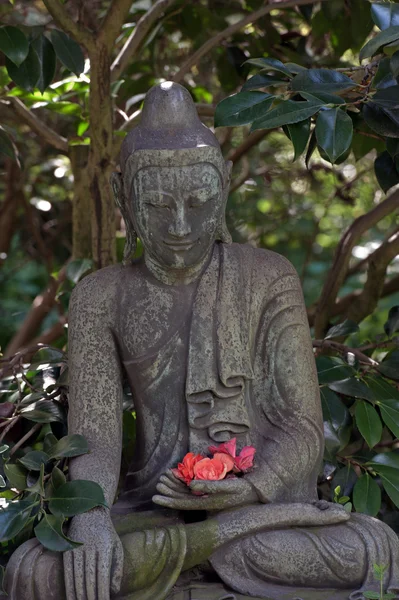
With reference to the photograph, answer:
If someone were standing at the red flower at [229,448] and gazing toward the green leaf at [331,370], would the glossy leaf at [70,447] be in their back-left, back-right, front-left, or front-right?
back-left

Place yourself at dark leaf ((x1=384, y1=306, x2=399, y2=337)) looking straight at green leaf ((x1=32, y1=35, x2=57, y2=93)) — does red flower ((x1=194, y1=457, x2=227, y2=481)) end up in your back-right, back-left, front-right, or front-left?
front-left

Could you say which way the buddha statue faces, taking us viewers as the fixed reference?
facing the viewer

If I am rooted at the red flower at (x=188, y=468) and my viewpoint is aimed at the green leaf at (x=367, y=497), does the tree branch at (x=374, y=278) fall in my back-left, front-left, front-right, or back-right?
front-left

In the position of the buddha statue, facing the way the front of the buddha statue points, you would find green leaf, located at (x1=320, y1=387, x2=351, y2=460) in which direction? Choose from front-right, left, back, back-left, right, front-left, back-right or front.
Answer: back-left
